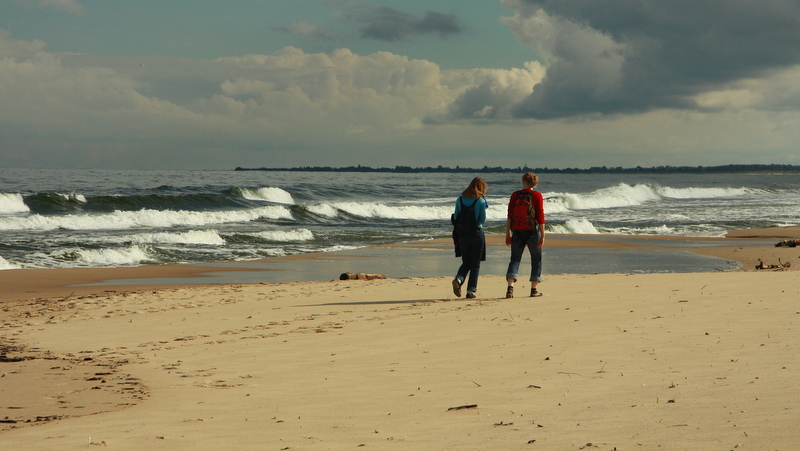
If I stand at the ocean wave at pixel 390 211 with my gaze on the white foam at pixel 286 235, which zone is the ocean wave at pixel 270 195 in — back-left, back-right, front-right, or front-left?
back-right

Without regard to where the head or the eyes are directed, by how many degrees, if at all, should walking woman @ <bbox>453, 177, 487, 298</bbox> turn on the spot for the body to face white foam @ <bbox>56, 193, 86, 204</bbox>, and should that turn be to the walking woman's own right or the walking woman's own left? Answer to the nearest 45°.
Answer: approximately 90° to the walking woman's own left

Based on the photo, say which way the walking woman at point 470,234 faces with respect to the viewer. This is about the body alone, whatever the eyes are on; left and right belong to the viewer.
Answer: facing away from the viewer and to the right of the viewer

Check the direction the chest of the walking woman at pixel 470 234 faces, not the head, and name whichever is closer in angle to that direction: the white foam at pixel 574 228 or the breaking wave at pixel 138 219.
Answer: the white foam

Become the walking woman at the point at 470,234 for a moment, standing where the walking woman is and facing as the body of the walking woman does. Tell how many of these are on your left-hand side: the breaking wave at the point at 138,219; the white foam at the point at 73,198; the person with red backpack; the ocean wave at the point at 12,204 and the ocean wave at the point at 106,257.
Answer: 4

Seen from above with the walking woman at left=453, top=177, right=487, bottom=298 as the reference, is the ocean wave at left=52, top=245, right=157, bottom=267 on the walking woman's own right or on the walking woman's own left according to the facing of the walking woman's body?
on the walking woman's own left

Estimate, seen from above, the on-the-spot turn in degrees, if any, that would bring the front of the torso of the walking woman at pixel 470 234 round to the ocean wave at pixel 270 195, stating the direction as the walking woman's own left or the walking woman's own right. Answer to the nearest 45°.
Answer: approximately 45° to the walking woman's own left

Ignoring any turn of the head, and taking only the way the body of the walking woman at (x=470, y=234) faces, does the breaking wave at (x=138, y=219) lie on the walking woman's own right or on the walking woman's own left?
on the walking woman's own left

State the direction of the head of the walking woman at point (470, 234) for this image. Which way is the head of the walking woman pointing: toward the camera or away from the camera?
away from the camera

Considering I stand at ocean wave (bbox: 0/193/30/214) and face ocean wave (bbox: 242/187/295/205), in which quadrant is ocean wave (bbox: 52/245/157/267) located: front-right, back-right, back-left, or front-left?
back-right
